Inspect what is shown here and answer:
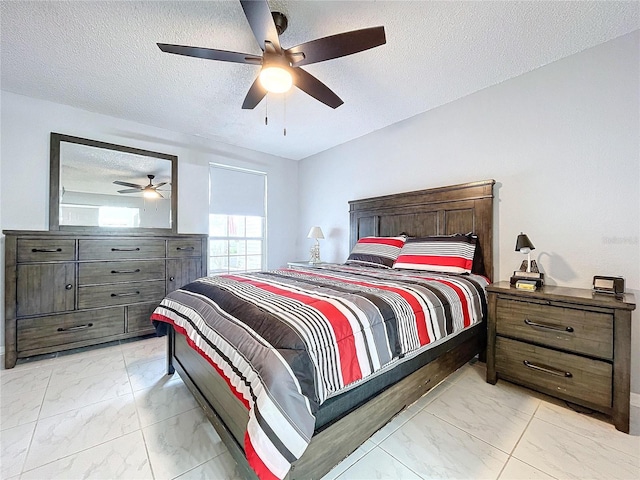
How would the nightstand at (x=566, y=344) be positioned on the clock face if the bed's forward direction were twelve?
The nightstand is roughly at 7 o'clock from the bed.

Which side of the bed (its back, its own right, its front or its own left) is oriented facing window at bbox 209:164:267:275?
right

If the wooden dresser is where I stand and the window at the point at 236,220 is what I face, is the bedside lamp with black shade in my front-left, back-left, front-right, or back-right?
front-right

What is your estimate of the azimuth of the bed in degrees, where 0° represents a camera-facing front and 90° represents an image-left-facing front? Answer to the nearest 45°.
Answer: approximately 45°

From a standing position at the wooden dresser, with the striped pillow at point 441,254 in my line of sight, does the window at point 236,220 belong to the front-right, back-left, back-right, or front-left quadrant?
front-left

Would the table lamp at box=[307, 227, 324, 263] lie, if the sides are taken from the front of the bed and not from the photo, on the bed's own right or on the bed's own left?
on the bed's own right

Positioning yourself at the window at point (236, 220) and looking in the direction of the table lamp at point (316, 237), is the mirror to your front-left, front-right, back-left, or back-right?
back-right

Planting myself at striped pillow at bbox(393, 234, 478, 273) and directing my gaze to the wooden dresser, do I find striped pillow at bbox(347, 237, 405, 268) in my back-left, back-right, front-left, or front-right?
front-right

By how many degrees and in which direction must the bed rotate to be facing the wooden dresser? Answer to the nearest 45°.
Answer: approximately 90° to its right
